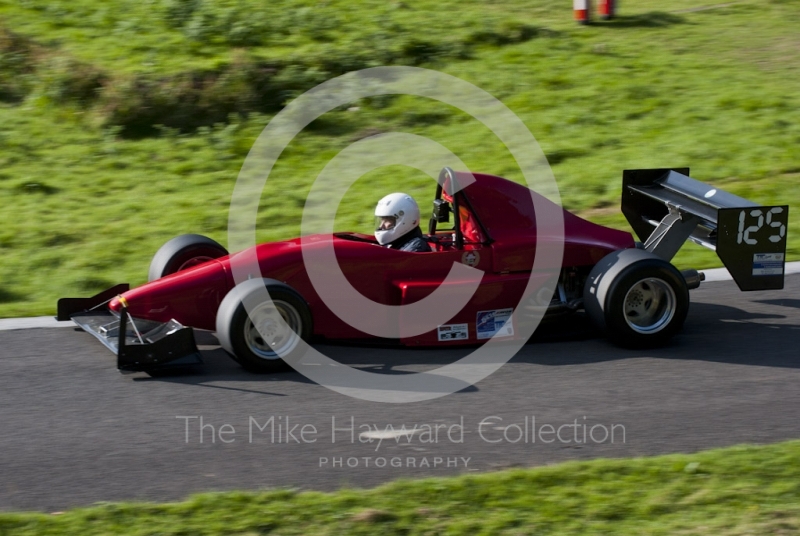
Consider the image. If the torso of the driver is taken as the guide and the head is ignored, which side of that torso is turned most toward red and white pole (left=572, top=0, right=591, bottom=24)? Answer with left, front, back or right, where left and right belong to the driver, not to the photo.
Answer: right

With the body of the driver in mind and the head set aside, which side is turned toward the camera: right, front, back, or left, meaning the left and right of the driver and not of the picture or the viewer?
left
